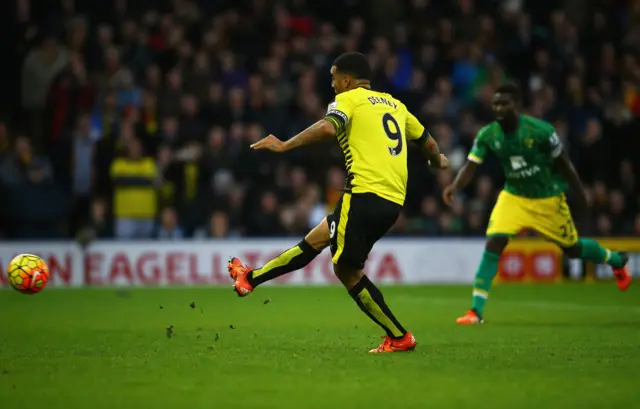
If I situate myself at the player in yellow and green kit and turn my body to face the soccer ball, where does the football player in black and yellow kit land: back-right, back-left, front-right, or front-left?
front-left

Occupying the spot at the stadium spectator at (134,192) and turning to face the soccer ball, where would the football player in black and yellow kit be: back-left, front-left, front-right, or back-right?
front-left

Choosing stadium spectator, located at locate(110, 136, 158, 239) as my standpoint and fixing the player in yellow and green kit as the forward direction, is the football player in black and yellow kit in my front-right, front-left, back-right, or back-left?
front-right

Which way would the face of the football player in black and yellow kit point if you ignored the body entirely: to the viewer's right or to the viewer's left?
to the viewer's left

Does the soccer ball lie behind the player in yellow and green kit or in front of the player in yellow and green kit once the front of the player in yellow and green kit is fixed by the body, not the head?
in front

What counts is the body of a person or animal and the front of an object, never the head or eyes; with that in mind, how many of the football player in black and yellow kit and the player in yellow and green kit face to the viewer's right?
0

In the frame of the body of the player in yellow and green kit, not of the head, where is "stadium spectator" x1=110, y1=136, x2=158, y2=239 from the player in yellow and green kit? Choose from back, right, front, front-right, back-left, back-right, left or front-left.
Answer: right

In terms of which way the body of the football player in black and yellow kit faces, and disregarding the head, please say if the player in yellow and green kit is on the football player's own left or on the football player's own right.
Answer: on the football player's own right

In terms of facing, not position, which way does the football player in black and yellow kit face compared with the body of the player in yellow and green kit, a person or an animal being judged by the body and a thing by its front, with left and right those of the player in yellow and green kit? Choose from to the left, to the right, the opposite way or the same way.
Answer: to the right

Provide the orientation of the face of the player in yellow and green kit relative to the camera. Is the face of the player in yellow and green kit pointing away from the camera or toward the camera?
toward the camera

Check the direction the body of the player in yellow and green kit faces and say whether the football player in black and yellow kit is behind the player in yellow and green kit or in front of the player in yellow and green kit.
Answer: in front

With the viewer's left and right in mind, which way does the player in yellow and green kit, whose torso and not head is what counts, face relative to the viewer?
facing the viewer and to the left of the viewer

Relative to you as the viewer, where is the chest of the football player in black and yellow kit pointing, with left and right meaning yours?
facing away from the viewer and to the left of the viewer
